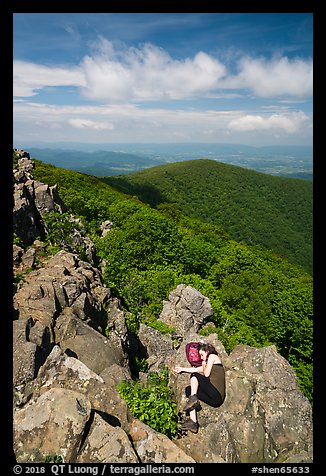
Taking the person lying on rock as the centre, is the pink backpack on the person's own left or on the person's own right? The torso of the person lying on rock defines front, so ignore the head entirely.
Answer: on the person's own right
